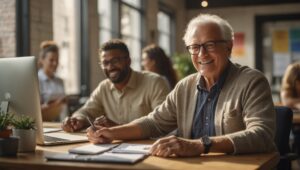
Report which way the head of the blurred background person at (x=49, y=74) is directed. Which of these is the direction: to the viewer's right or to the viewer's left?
to the viewer's right

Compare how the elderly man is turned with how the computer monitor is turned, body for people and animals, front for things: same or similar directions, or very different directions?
very different directions

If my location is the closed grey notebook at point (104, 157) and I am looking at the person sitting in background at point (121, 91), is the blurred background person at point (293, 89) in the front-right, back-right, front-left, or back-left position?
front-right

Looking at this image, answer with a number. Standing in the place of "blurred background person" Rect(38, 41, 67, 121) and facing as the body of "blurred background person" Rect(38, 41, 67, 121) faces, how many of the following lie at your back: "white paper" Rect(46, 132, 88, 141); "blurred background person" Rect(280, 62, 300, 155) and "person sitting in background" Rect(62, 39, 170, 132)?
0

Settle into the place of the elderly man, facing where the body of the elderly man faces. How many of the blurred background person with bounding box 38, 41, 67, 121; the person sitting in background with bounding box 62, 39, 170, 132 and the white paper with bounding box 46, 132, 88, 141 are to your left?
0

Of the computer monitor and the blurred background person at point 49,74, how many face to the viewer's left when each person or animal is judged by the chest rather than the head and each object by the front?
0

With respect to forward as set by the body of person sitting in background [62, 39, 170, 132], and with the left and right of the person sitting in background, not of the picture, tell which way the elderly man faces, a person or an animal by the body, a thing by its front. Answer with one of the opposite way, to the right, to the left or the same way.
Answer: the same way

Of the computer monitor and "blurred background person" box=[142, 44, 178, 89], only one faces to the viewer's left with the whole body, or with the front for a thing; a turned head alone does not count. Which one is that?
the blurred background person

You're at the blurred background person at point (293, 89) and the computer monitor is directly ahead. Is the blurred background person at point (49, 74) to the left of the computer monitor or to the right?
right

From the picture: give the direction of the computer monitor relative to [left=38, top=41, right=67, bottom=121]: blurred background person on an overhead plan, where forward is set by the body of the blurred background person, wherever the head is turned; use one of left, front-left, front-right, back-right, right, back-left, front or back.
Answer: front-right

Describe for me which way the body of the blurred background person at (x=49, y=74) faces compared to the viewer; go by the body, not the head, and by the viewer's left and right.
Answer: facing the viewer and to the right of the viewer

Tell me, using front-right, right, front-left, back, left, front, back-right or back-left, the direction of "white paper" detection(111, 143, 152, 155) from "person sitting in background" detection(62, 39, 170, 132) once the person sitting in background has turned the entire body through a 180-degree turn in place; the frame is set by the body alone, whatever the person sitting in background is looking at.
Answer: back-right

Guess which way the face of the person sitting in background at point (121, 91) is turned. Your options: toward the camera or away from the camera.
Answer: toward the camera

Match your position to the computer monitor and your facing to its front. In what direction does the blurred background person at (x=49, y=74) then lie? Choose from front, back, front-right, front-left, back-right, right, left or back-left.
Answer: front-left
